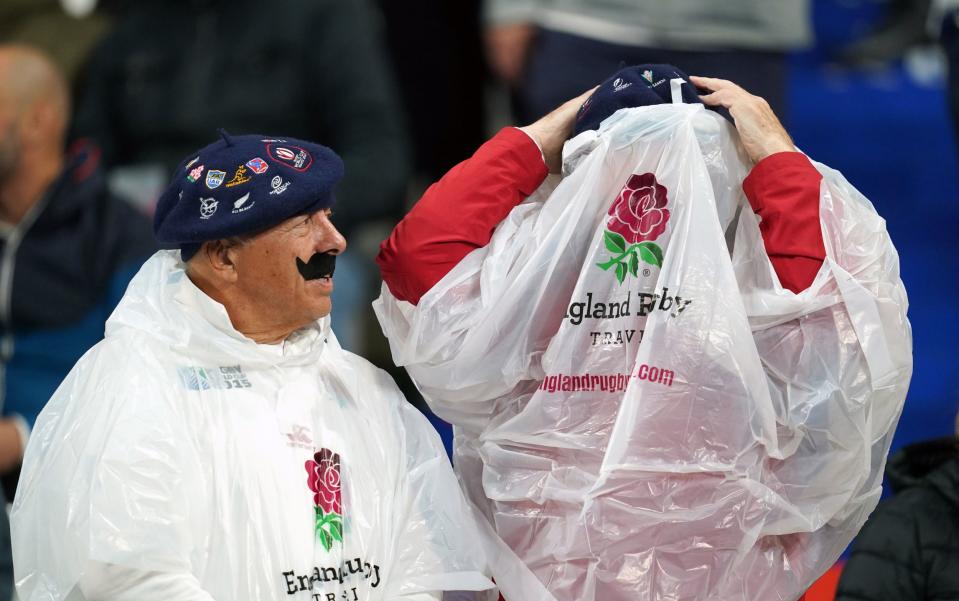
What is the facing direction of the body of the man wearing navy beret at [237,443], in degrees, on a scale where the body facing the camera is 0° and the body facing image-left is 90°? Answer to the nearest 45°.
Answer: approximately 315°

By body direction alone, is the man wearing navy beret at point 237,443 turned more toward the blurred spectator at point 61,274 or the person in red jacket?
the person in red jacket

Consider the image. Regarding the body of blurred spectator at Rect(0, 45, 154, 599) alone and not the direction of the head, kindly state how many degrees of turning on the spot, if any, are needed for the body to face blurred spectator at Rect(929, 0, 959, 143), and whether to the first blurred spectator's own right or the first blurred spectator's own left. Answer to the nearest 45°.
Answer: approximately 135° to the first blurred spectator's own left

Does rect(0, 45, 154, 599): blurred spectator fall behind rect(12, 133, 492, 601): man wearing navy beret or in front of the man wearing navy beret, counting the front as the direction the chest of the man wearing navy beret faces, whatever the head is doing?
behind

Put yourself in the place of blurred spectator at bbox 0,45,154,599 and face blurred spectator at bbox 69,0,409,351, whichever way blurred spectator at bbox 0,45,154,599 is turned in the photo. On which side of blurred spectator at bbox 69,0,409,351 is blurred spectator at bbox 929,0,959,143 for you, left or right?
right

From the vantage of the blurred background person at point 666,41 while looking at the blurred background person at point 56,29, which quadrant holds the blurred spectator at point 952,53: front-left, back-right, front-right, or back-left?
back-right

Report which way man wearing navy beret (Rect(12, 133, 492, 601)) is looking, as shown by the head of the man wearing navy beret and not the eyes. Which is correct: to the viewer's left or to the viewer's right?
to the viewer's right

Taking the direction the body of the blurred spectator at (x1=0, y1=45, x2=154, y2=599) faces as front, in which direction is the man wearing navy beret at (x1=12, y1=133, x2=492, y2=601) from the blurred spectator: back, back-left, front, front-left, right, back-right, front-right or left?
front-left

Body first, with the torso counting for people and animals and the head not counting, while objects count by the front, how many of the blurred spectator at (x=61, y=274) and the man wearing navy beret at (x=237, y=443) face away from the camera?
0
